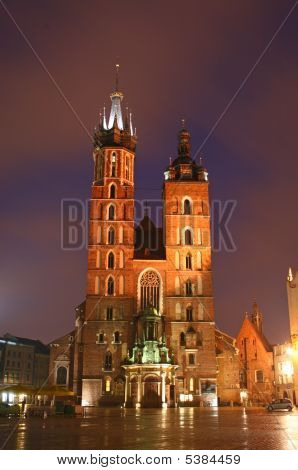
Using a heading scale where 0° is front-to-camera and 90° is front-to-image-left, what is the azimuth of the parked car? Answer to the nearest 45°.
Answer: approximately 90°
